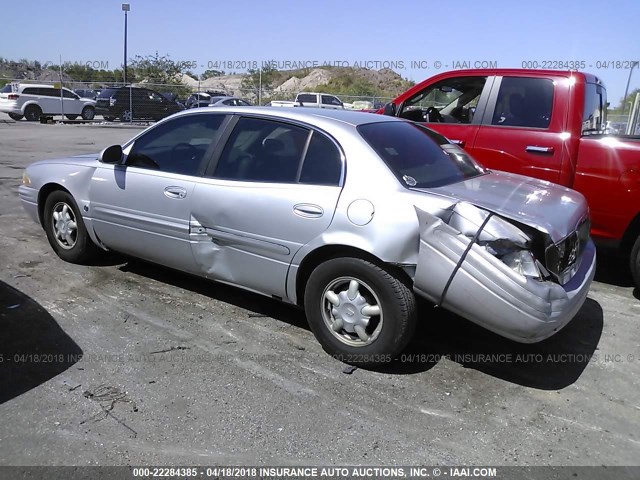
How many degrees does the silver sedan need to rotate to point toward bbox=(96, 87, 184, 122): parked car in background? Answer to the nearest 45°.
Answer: approximately 45° to its right

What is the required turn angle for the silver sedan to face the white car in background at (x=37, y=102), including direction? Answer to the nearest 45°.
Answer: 0° — it already faces it

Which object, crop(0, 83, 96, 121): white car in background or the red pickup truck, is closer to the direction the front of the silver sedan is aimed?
the white car in background

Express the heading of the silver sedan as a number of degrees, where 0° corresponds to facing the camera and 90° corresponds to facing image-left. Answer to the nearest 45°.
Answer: approximately 135°
